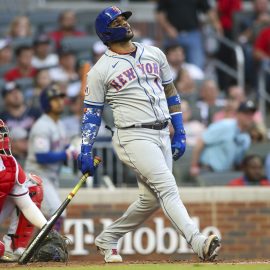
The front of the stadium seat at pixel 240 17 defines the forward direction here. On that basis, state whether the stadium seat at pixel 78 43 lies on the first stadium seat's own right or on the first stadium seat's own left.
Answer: on the first stadium seat's own right

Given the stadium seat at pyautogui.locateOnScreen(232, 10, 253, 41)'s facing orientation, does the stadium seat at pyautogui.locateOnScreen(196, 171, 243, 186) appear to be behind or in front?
in front

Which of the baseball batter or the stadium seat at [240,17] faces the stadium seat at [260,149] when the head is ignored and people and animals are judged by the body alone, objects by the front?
the stadium seat at [240,17]

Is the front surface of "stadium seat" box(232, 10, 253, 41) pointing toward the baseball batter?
yes

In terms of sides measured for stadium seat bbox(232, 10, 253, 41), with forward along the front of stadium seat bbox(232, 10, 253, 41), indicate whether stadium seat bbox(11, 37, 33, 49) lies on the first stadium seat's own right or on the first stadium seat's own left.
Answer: on the first stadium seat's own right

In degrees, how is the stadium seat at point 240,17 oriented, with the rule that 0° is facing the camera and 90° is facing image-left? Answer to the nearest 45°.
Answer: approximately 0°

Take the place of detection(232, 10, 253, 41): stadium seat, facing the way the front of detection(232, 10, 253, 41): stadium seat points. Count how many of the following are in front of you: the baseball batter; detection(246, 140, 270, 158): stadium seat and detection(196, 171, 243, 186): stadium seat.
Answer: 3

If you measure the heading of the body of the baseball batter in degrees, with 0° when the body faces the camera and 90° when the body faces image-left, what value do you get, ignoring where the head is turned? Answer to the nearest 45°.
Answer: approximately 315°

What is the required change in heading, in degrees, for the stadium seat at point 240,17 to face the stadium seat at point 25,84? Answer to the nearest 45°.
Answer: approximately 45° to its right
